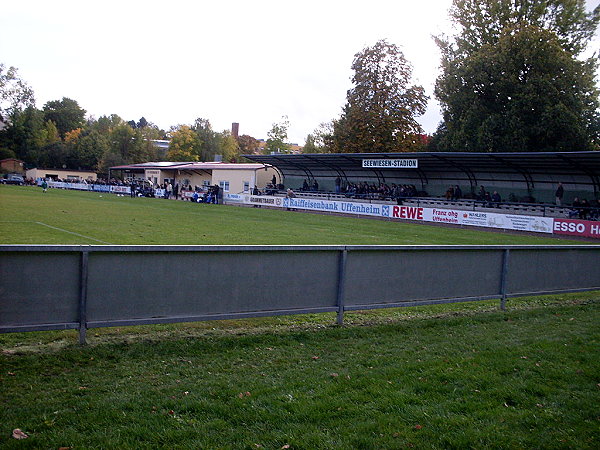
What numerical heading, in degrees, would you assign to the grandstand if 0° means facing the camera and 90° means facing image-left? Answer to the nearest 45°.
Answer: approximately 45°

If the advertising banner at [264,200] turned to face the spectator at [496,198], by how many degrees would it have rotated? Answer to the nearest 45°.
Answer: approximately 90° to its left

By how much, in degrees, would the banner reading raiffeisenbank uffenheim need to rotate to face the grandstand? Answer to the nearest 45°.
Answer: approximately 180°

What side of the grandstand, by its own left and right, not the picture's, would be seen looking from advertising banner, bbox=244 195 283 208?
right

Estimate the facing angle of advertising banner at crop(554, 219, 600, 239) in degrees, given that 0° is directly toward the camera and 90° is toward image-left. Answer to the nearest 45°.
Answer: approximately 45°
